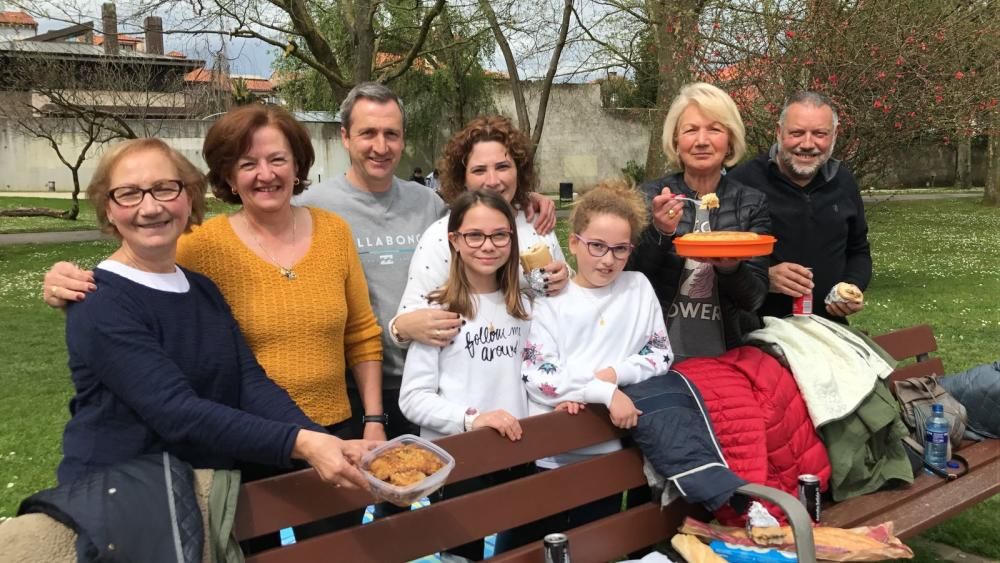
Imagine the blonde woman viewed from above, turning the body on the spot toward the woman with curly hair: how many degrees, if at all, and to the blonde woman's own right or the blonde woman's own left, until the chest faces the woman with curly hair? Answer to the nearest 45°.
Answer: approximately 45° to the blonde woman's own right

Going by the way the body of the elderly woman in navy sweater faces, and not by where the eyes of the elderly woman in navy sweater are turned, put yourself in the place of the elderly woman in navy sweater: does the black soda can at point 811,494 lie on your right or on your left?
on your left

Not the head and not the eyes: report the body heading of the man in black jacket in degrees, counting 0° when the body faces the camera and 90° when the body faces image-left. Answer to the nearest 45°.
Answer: approximately 0°

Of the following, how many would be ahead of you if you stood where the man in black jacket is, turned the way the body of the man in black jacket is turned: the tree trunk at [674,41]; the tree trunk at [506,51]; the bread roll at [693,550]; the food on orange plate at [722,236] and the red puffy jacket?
3

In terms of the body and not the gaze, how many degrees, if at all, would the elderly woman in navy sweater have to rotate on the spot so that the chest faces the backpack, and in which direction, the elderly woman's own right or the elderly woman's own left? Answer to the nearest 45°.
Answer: approximately 45° to the elderly woman's own left

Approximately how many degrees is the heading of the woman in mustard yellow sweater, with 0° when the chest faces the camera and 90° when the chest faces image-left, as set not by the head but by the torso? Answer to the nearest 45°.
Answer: approximately 0°
